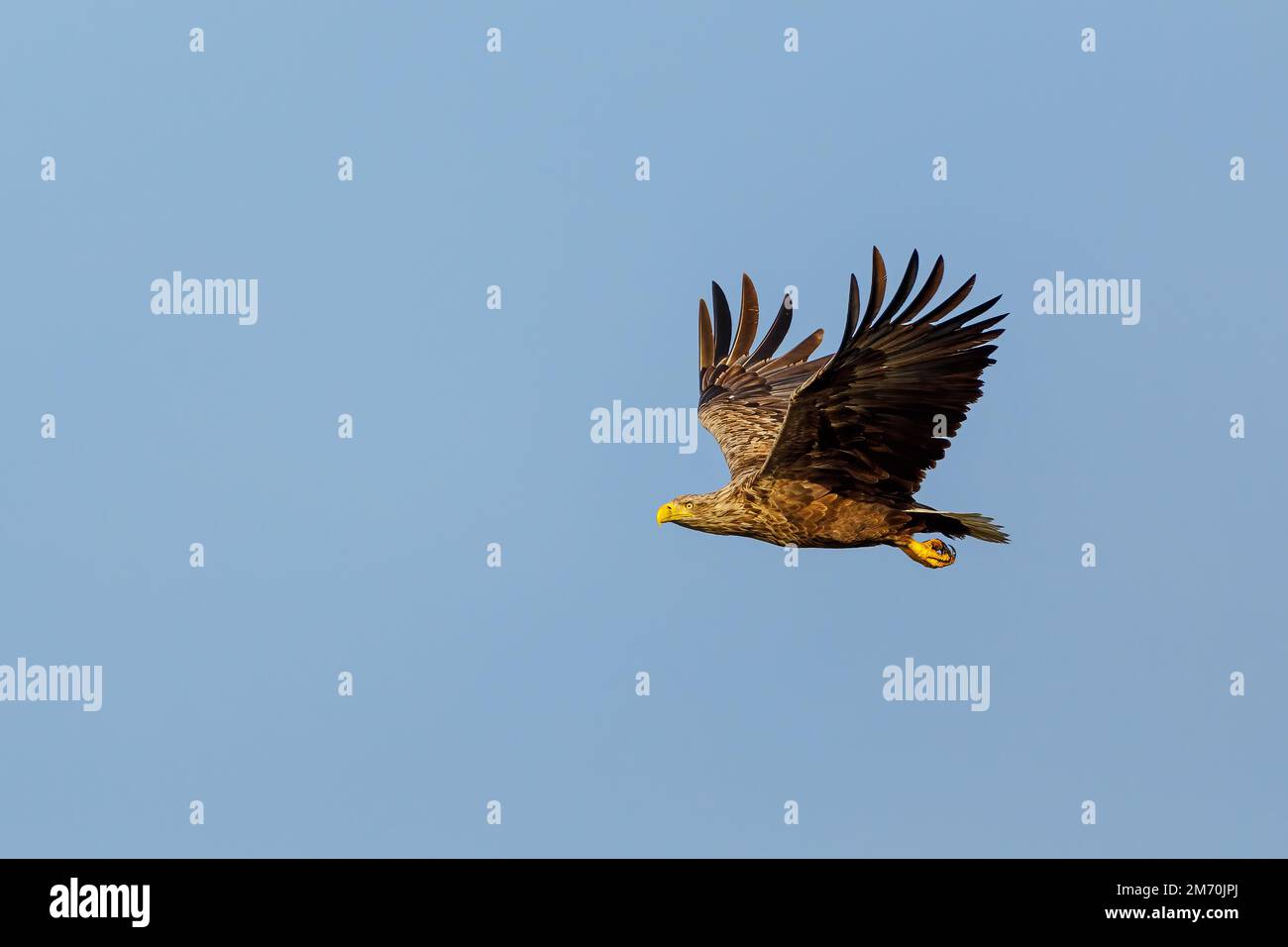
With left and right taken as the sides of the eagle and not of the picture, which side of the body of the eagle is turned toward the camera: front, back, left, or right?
left
